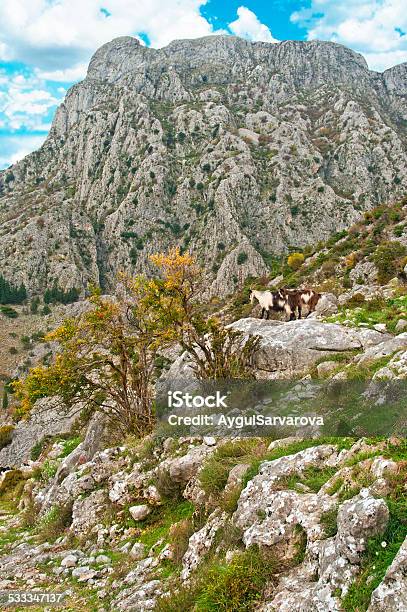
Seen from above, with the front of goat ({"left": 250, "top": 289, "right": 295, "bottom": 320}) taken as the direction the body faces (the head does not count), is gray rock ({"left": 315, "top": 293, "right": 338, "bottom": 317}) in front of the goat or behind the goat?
behind

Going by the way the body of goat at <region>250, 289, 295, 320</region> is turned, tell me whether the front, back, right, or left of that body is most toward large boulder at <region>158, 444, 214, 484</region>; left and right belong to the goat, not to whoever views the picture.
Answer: left

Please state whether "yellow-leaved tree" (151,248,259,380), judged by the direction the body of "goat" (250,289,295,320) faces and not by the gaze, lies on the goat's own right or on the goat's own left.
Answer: on the goat's own left

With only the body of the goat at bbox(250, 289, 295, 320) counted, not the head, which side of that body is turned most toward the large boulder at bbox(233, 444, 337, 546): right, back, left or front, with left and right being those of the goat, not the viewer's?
left

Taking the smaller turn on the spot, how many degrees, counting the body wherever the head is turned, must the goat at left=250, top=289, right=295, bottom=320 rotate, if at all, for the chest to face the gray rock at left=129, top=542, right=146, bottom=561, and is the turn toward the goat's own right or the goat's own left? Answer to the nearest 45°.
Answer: approximately 90° to the goat's own left

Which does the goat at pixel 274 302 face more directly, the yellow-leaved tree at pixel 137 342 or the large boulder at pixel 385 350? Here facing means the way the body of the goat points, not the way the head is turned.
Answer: the yellow-leaved tree

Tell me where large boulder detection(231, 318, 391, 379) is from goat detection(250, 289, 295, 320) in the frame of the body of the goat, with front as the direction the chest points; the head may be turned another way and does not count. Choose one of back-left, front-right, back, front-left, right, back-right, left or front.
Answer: left

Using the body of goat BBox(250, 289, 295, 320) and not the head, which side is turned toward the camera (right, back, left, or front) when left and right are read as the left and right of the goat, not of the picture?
left

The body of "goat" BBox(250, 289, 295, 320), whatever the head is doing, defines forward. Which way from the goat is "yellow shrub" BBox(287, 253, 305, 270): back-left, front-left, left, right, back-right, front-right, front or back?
right

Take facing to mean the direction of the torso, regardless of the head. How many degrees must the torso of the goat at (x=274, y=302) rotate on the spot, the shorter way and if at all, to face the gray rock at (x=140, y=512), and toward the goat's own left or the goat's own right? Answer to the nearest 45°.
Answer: approximately 90° to the goat's own left
